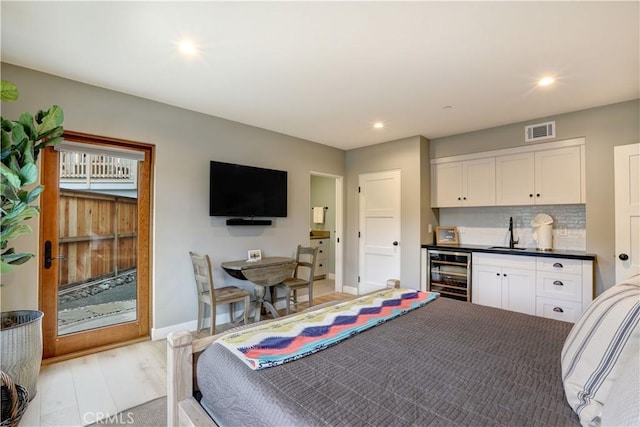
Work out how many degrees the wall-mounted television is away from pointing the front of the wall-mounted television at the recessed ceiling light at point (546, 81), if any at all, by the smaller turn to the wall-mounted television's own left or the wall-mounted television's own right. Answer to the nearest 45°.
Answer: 0° — it already faces it

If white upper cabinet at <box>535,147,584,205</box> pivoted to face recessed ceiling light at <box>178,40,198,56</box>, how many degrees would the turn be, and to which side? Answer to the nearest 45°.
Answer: approximately 45° to its right

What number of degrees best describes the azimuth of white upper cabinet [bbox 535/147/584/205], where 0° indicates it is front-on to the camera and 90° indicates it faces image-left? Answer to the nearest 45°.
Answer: approximately 0°

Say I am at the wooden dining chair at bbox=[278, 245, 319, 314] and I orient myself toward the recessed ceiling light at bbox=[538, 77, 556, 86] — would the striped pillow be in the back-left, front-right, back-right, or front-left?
front-right

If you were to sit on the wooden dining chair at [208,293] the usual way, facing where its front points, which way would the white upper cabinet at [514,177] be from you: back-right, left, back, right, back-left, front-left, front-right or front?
front-right

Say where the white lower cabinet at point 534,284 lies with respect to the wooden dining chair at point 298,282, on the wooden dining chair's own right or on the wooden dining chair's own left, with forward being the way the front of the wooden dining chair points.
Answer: on the wooden dining chair's own left

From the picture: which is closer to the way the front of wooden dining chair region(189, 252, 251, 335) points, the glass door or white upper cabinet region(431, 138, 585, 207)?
the white upper cabinet

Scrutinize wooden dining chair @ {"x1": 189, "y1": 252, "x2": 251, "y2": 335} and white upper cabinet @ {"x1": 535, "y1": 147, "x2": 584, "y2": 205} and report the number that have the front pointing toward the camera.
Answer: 1

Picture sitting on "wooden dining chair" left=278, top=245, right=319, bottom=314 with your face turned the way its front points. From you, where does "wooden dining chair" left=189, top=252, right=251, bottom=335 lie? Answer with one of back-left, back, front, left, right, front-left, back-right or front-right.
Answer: front

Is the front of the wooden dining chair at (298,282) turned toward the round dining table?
yes

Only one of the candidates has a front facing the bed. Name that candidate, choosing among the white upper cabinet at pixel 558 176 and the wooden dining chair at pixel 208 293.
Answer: the white upper cabinet

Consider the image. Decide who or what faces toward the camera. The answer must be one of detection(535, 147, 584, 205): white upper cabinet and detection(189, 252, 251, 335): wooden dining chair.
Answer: the white upper cabinet

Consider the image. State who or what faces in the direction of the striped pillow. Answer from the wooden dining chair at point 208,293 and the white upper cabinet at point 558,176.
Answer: the white upper cabinet

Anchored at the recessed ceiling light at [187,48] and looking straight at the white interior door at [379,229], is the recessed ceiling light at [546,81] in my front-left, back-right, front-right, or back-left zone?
front-right

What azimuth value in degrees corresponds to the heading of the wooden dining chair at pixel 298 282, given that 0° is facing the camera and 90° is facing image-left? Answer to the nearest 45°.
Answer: approximately 45°

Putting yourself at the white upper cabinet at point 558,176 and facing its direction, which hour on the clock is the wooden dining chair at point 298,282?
The wooden dining chair is roughly at 2 o'clock from the white upper cabinet.

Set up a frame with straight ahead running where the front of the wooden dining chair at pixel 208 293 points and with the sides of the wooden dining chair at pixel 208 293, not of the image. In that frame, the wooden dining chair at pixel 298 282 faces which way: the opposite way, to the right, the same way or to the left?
the opposite way

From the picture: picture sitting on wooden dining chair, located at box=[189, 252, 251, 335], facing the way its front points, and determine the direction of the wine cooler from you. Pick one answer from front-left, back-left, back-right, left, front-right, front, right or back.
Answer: front-right

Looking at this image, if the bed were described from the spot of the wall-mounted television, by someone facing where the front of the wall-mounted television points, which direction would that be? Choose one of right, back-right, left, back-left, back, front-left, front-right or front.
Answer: front-right
